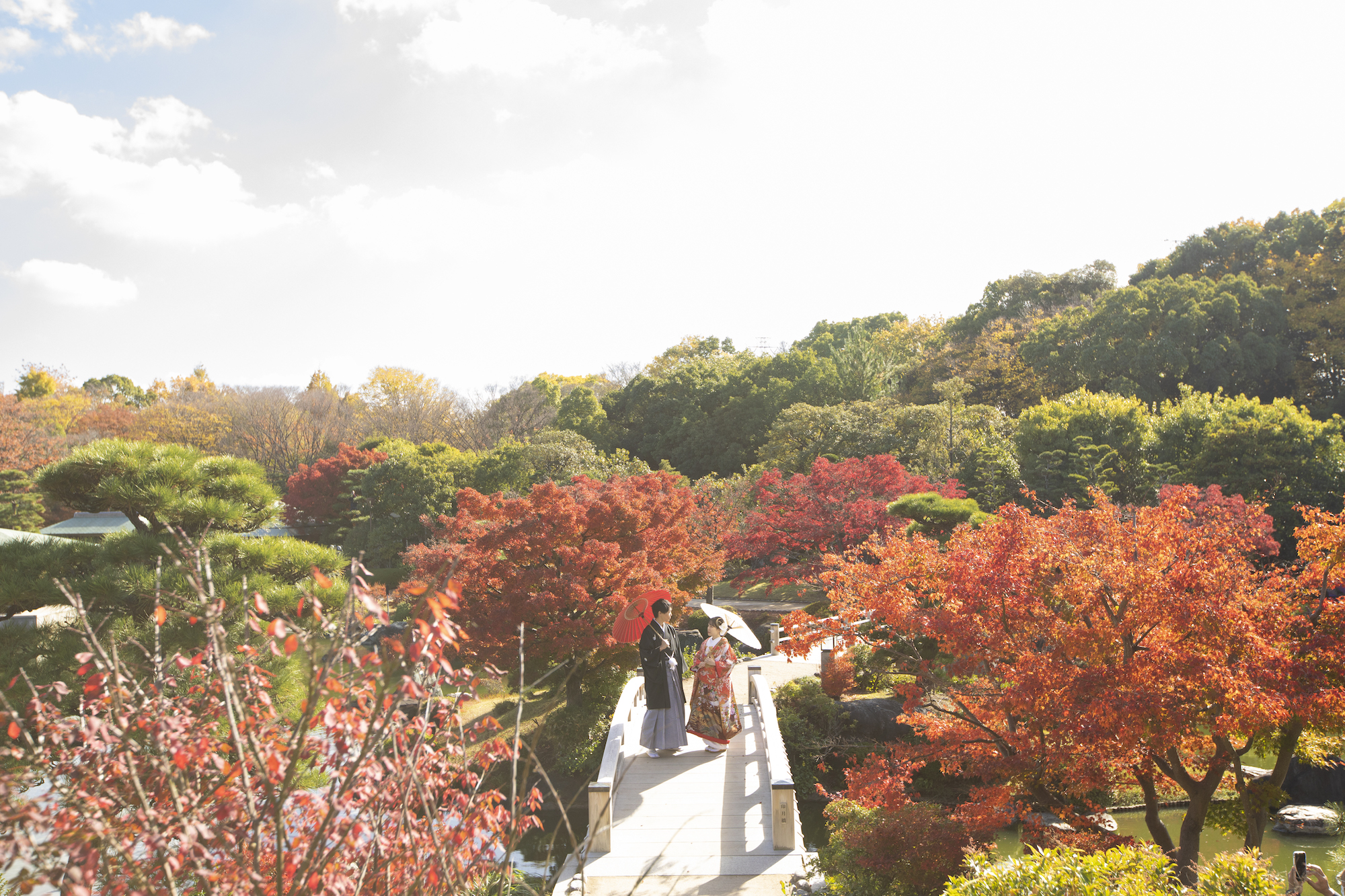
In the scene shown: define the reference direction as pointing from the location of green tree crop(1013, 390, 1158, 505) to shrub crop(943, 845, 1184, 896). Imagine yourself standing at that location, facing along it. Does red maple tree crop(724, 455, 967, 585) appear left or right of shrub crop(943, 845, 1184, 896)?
right

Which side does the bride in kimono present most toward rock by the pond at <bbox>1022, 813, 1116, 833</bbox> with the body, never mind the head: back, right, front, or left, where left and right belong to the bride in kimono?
left

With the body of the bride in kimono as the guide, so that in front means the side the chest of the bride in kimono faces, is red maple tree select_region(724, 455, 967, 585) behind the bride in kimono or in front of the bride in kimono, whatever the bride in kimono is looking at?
behind

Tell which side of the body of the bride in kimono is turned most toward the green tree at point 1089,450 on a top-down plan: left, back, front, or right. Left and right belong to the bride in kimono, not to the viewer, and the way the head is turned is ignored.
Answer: back

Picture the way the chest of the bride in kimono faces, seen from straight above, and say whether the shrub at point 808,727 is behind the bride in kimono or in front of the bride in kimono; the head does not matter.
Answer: behind

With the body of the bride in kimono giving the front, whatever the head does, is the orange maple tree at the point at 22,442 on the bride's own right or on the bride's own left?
on the bride's own right

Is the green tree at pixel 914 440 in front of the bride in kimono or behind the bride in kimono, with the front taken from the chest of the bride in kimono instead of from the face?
behind

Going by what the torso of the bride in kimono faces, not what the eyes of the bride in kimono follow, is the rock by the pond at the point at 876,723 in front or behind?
behind

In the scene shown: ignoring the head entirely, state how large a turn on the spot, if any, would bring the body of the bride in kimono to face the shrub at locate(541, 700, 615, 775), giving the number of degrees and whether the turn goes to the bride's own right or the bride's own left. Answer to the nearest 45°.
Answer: approximately 90° to the bride's own right

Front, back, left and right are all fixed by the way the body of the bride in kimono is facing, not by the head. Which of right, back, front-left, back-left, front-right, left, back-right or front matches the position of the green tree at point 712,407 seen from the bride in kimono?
back-right

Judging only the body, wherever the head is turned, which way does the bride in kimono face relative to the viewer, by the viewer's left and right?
facing the viewer and to the left of the viewer

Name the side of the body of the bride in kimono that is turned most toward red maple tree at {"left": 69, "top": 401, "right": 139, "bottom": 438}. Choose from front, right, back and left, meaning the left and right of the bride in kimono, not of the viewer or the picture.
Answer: right

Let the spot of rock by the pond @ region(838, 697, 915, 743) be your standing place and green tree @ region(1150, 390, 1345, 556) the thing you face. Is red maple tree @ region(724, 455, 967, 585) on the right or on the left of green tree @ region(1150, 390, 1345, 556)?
left

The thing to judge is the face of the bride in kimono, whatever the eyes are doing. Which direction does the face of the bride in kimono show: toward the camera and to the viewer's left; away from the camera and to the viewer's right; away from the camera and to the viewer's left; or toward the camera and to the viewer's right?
toward the camera and to the viewer's left

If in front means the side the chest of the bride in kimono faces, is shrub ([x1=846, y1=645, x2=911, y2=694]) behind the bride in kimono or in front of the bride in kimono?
behind
